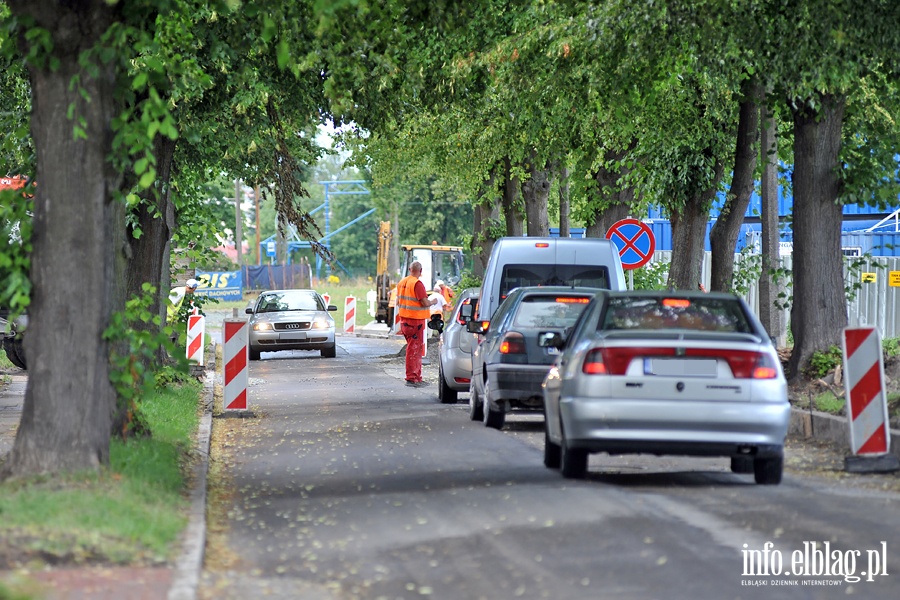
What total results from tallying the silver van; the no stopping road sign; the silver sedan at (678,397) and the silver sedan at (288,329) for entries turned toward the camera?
2

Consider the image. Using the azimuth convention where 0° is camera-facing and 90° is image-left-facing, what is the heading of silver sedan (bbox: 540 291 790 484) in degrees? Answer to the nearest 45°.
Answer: approximately 180°

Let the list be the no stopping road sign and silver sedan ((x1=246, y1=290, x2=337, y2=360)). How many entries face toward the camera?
2

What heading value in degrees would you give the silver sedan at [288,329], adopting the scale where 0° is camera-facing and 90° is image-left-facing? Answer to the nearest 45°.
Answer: approximately 0°

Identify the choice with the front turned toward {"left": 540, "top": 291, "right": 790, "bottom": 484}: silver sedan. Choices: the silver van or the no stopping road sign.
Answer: the no stopping road sign

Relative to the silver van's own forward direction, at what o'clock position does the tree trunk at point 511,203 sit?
The tree trunk is roughly at 12 o'clock from the silver van.

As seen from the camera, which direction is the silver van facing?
away from the camera

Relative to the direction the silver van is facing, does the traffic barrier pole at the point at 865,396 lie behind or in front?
behind

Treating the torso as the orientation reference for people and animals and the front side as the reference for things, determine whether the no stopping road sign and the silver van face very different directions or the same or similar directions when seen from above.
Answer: very different directions

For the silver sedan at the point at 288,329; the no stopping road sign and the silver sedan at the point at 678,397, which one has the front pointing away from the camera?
the silver sedan at the point at 678,397

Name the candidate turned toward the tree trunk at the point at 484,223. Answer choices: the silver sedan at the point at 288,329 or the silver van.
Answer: the silver van

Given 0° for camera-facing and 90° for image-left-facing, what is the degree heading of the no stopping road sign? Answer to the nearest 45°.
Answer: approximately 0°

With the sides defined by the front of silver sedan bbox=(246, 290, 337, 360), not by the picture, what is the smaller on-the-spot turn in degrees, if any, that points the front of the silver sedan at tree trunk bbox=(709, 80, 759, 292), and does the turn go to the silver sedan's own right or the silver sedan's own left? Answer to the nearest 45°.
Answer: approximately 45° to the silver sedan's own left
